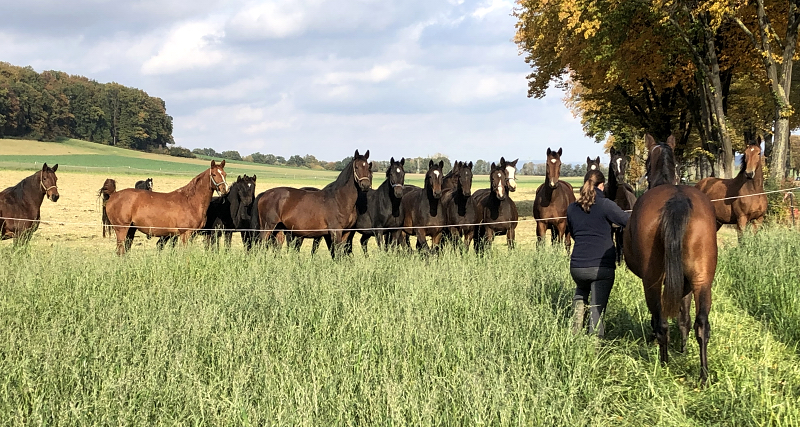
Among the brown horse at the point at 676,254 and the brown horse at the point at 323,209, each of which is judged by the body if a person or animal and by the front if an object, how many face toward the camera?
0

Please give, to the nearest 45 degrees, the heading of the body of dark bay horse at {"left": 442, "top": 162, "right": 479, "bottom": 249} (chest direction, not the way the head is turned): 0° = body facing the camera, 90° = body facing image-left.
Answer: approximately 0°

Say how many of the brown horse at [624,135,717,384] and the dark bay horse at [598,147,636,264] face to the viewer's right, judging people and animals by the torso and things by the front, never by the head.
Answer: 0

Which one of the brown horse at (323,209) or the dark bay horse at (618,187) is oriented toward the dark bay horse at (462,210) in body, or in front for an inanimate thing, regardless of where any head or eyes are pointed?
the brown horse

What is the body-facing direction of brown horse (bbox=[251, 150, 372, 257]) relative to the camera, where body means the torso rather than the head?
to the viewer's right

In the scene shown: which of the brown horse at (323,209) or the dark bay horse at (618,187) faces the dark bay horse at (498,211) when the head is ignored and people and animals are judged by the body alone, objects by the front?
the brown horse

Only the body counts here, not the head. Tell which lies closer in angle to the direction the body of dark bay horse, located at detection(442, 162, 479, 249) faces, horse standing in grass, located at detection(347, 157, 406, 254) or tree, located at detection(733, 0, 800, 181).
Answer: the horse standing in grass

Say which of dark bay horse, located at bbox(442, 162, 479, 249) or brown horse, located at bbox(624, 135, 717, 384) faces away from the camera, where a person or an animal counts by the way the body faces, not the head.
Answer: the brown horse

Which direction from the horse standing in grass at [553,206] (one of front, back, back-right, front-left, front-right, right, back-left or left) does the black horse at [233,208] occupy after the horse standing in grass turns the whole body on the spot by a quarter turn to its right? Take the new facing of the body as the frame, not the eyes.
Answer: front

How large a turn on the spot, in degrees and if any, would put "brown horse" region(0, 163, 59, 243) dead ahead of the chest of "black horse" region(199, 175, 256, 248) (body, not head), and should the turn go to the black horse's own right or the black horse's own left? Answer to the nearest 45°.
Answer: approximately 135° to the black horse's own right
